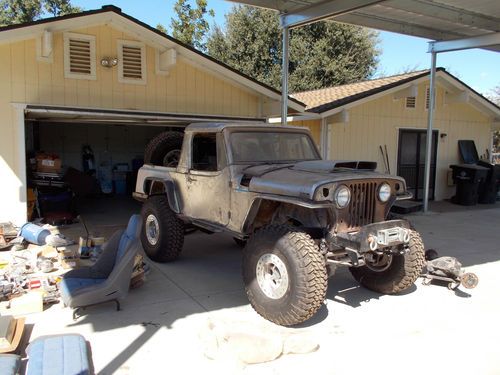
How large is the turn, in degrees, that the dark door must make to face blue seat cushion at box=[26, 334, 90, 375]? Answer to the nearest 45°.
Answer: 0° — it already faces it

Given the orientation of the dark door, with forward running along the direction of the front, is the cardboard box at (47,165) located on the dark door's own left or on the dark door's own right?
on the dark door's own right

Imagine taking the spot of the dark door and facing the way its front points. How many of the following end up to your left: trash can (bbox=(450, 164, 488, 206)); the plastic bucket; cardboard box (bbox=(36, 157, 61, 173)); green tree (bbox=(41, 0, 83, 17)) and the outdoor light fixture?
1

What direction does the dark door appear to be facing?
toward the camera

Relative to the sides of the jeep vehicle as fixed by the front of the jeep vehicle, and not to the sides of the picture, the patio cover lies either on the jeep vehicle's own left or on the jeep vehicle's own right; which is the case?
on the jeep vehicle's own left

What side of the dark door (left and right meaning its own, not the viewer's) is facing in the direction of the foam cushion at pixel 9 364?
front

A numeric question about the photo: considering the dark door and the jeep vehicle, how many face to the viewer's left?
0

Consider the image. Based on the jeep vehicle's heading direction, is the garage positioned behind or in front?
behind

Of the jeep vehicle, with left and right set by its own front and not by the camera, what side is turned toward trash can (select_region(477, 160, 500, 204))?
left

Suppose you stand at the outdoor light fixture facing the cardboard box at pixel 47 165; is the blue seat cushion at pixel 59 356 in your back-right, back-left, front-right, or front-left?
back-left

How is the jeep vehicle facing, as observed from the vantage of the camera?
facing the viewer and to the right of the viewer

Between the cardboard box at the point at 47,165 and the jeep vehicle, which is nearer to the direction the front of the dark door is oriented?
the jeep vehicle

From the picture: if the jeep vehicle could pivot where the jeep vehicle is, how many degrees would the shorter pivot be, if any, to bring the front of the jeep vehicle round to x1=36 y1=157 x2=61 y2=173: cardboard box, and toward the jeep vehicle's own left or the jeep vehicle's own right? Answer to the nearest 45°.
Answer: approximately 180°

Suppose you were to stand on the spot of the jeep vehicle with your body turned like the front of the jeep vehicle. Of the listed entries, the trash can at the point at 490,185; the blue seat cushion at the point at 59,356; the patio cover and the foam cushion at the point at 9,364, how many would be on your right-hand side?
2
